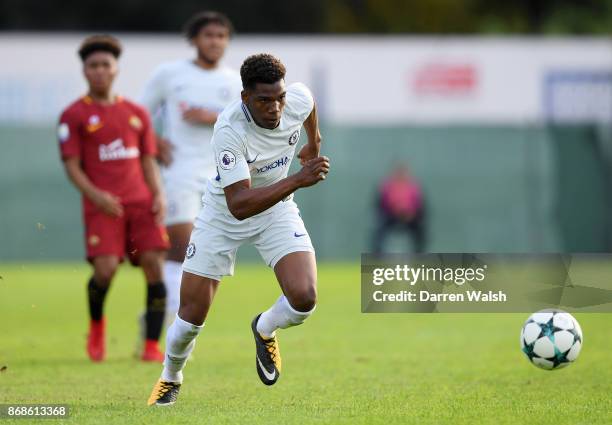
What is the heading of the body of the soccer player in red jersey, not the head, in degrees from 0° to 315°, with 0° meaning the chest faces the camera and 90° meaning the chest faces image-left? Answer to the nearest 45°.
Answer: approximately 0°

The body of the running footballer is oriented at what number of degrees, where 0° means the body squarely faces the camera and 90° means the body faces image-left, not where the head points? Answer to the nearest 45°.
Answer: approximately 315°

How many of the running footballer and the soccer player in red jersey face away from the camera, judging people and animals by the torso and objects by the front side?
0

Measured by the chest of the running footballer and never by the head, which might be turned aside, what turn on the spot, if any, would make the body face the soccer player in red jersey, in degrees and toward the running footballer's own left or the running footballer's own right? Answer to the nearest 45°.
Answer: approximately 180°

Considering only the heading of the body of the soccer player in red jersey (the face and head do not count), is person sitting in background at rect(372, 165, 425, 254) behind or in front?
behind

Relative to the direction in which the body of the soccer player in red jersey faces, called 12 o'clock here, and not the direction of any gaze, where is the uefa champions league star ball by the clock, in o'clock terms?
The uefa champions league star ball is roughly at 10 o'clock from the soccer player in red jersey.

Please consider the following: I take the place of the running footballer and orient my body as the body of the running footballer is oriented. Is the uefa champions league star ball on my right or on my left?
on my left

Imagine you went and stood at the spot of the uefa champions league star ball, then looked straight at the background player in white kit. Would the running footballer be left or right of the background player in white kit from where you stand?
left
